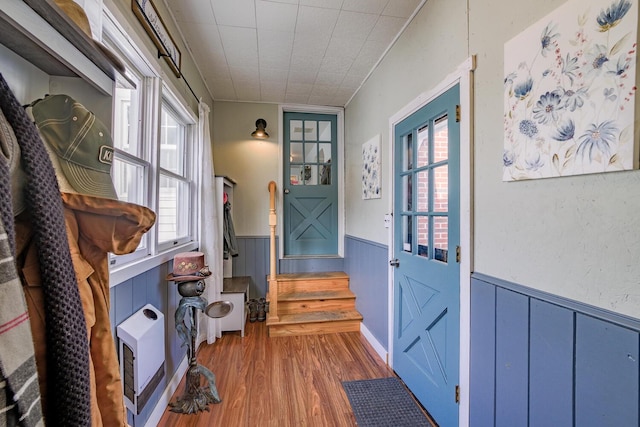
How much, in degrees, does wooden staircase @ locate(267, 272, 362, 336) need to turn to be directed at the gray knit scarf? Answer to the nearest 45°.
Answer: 0° — it already faces it

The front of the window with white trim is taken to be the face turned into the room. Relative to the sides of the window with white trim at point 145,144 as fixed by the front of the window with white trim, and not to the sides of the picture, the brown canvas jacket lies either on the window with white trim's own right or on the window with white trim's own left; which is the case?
on the window with white trim's own right

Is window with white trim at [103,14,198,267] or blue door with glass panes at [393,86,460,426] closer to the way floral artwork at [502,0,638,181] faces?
the window with white trim

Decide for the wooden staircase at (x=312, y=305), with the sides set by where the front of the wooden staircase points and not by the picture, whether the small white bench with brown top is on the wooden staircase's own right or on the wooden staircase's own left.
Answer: on the wooden staircase's own right

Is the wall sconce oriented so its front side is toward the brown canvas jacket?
yes

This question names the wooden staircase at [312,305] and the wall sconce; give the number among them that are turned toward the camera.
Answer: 2

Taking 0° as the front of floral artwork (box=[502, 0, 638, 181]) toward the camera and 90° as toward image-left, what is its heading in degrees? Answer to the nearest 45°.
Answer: approximately 45°

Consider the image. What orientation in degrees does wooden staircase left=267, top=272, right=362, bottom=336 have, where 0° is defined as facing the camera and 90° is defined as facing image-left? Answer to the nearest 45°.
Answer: approximately 0°

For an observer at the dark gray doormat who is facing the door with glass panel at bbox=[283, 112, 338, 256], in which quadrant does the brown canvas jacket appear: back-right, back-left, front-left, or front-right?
back-left

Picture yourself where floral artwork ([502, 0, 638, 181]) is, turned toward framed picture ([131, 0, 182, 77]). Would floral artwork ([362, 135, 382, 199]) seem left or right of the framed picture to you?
right
